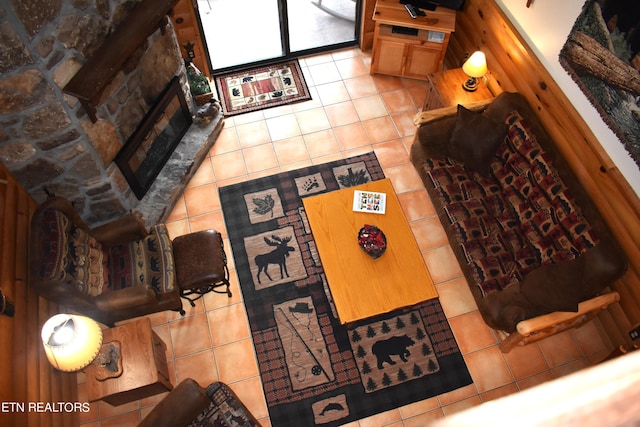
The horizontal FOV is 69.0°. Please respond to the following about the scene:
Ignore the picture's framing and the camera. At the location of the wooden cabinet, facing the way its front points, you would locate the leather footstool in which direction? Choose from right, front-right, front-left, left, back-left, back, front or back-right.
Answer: front-right

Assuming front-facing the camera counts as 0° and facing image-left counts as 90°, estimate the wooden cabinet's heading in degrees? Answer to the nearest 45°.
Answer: approximately 0°

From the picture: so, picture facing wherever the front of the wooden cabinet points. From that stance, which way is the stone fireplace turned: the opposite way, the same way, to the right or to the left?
to the left

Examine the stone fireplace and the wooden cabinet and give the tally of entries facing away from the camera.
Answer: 0

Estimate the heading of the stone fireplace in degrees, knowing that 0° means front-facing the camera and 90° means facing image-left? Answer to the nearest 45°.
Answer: approximately 315°

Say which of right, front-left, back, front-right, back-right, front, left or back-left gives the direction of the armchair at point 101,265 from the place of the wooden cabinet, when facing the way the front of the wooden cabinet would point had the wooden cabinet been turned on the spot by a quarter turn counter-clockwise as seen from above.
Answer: back-right
